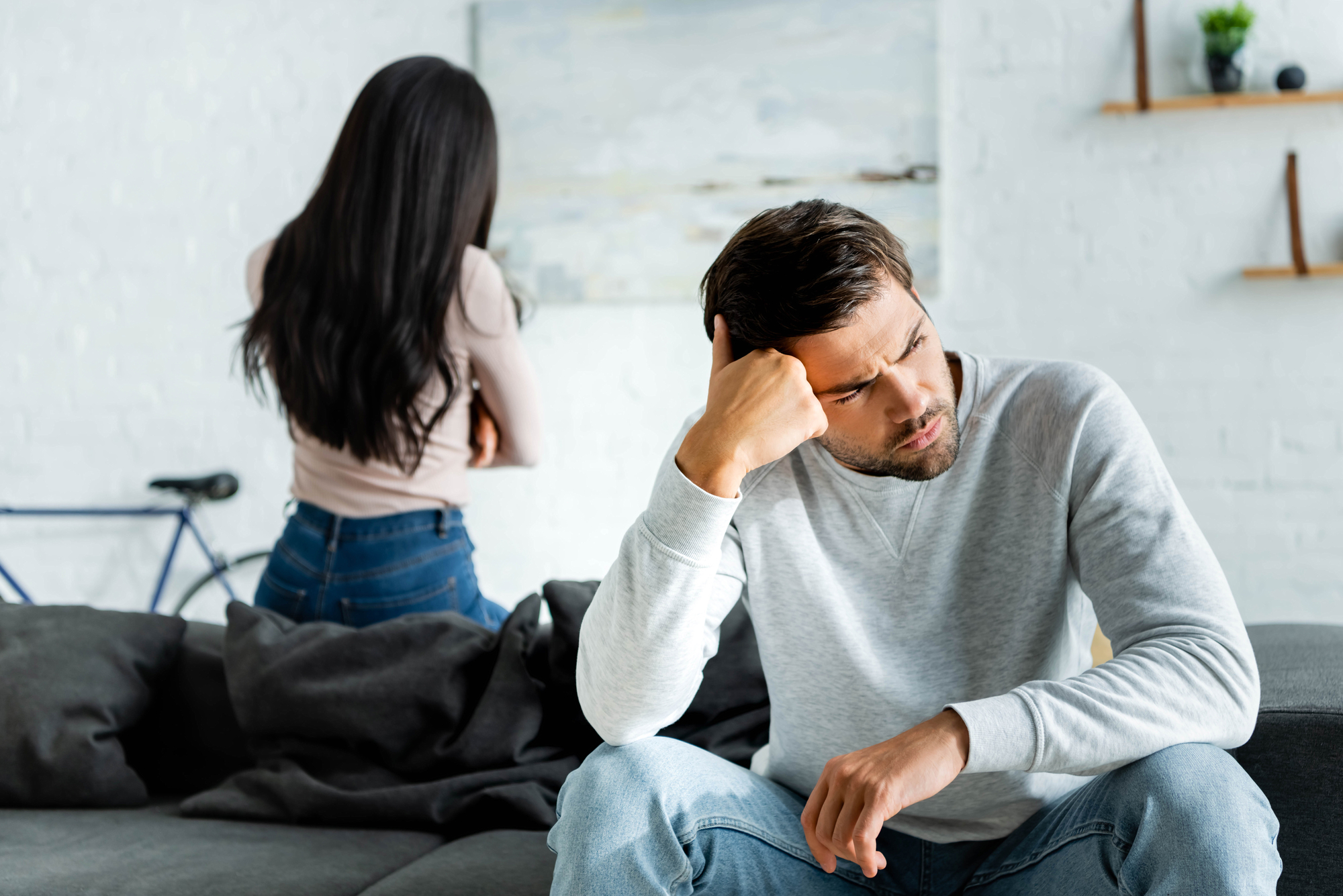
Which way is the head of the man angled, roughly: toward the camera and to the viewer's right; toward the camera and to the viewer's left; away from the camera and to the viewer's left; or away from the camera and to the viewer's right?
toward the camera and to the viewer's right

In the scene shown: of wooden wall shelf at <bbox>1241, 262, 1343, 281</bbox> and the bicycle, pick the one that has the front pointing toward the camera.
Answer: the wooden wall shelf

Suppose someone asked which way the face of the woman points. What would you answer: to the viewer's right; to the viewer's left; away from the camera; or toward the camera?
away from the camera

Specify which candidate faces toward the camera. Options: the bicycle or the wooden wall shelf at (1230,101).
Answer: the wooden wall shelf

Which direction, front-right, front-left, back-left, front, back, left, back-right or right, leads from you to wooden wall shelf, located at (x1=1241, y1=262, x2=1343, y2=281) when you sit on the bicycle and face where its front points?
back-left

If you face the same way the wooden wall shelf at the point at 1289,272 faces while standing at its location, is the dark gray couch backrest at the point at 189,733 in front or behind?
in front

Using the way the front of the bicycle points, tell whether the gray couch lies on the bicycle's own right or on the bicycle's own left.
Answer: on the bicycle's own left

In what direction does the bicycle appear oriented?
to the viewer's left

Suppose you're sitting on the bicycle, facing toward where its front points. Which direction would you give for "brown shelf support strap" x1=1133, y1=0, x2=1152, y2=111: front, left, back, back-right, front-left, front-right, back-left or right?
back-left

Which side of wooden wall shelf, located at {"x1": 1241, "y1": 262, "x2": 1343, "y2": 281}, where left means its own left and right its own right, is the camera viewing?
front

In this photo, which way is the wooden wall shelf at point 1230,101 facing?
toward the camera

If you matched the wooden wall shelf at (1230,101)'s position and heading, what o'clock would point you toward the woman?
The woman is roughly at 1 o'clock from the wooden wall shelf.

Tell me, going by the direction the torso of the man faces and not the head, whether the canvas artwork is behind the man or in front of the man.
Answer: behind

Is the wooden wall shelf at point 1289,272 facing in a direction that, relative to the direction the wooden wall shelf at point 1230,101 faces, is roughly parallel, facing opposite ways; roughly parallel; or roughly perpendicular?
roughly parallel
